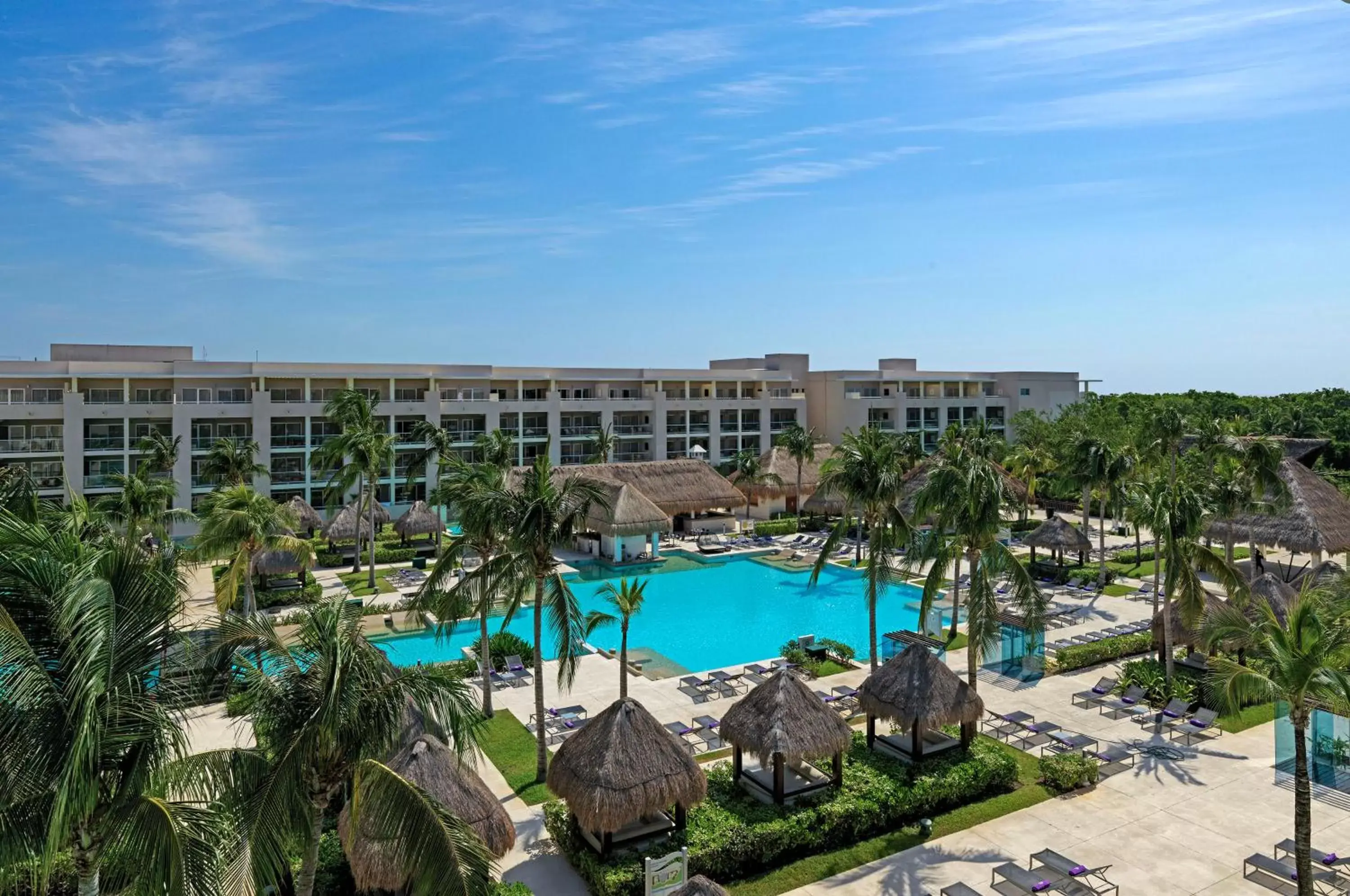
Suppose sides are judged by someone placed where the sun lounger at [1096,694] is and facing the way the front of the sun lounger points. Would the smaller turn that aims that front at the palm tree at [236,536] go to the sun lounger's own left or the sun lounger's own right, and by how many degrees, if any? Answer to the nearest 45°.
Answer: approximately 45° to the sun lounger's own right

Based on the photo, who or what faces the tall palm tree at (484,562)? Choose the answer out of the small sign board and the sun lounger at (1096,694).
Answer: the sun lounger

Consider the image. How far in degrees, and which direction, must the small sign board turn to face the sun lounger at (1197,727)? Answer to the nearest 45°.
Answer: approximately 90° to its left

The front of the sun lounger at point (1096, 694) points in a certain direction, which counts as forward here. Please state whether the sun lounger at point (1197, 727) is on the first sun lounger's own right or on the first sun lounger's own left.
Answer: on the first sun lounger's own left

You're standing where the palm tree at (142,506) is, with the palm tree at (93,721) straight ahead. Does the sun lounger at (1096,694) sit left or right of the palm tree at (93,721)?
left

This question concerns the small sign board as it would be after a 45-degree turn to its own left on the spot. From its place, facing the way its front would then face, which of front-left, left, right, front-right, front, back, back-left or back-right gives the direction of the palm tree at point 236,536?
back-left

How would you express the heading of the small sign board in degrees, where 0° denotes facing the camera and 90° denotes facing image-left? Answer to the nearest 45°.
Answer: approximately 315°
